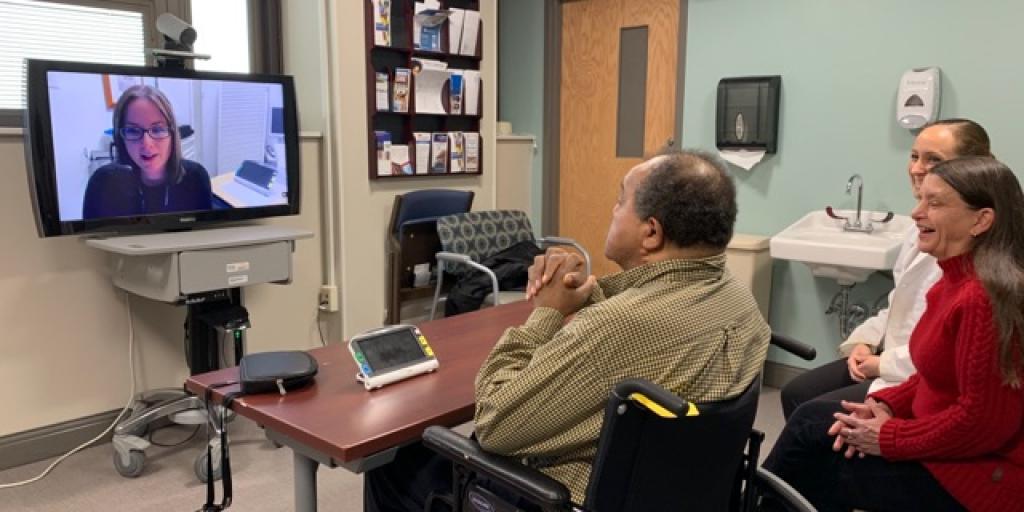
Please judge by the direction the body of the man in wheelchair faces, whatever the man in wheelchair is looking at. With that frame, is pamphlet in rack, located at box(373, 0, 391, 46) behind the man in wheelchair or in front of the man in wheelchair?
in front

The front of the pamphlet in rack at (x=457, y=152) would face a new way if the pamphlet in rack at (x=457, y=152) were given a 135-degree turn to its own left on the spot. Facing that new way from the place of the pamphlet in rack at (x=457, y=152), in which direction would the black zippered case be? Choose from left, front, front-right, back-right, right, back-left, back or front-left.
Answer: back-right

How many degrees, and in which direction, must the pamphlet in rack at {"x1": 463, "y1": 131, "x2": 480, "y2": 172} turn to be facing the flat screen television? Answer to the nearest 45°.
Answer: approximately 45° to its right

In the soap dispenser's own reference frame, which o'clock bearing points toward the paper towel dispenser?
The paper towel dispenser is roughly at 2 o'clock from the soap dispenser.

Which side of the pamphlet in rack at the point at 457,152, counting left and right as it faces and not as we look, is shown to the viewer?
front

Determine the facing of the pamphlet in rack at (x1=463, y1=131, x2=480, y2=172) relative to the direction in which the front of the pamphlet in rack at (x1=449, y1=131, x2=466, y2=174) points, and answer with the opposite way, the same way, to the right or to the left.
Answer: the same way

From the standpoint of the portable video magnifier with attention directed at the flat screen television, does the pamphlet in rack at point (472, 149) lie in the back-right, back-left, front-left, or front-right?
front-right

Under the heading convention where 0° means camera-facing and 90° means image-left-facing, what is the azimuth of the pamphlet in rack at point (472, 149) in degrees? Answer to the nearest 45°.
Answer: approximately 0°

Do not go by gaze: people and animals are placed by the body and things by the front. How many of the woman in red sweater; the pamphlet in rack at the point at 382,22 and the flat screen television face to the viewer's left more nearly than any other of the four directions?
1

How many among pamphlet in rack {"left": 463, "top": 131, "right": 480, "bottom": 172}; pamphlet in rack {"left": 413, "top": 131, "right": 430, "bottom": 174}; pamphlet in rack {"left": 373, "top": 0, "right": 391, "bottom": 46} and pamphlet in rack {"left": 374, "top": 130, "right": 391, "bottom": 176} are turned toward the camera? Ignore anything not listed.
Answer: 4

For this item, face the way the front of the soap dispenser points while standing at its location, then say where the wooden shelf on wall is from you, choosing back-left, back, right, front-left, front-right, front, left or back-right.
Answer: front-right

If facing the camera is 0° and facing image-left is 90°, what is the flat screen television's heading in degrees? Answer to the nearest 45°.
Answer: approximately 315°

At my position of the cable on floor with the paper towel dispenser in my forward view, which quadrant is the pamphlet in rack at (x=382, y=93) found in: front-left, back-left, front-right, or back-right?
front-left

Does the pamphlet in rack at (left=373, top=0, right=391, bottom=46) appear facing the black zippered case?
yes

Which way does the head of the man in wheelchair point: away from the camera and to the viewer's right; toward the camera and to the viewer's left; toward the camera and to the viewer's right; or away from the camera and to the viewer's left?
away from the camera and to the viewer's left

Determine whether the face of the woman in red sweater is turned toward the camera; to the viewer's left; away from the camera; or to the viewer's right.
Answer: to the viewer's left

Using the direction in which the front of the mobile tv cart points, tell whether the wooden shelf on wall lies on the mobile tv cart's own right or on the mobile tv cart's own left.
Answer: on the mobile tv cart's own left

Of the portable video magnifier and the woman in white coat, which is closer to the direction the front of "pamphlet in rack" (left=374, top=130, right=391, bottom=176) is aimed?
the portable video magnifier

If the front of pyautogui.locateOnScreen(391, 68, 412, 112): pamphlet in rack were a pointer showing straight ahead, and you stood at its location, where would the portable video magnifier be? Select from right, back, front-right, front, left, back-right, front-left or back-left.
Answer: front

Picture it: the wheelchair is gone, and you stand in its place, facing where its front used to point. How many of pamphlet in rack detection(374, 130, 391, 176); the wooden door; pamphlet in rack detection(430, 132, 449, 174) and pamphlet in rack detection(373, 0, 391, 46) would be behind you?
0
